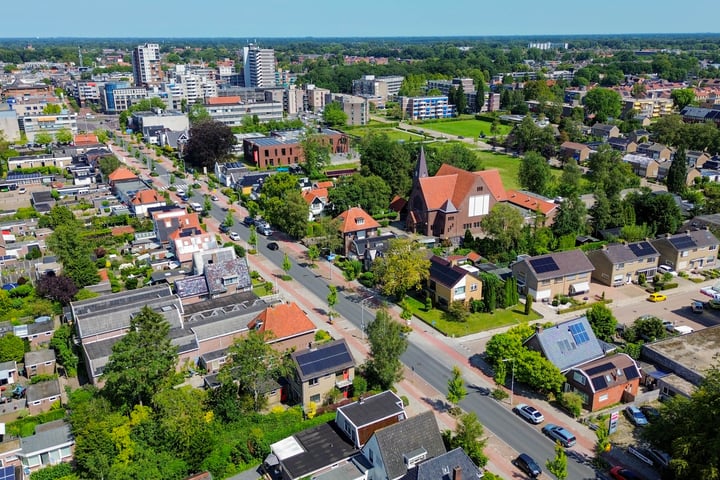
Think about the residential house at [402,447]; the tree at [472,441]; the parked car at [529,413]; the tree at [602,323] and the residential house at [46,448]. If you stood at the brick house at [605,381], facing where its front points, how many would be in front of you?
4

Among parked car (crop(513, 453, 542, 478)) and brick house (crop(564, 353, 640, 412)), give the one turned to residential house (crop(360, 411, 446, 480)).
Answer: the brick house

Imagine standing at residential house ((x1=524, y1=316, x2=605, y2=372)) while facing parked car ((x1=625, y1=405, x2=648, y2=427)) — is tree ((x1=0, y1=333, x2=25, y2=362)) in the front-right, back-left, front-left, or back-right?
back-right

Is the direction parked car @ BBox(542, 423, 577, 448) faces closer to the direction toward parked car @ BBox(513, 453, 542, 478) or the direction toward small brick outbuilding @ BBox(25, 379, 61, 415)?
the small brick outbuilding

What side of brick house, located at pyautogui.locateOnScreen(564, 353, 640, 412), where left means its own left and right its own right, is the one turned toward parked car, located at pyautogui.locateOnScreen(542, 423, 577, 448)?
front

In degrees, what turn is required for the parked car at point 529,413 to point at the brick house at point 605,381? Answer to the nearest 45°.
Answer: approximately 90° to its right

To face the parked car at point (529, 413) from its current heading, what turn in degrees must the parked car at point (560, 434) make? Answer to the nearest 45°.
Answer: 0° — it already faces it

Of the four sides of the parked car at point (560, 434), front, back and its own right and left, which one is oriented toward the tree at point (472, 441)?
left

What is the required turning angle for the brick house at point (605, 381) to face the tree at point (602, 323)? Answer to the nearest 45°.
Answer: approximately 135° to its right

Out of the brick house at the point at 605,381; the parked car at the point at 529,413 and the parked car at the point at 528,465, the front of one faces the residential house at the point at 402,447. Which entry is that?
the brick house

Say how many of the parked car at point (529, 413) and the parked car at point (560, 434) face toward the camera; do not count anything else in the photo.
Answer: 0

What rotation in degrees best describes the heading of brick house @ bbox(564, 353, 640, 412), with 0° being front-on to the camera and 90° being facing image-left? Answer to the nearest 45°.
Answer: approximately 45°

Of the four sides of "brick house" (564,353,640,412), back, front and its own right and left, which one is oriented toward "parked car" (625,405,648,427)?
left

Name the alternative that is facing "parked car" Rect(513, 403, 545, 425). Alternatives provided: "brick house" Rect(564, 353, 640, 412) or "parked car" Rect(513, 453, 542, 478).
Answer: the brick house

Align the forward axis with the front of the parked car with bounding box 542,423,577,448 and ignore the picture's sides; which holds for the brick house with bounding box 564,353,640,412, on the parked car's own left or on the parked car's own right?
on the parked car's own right
